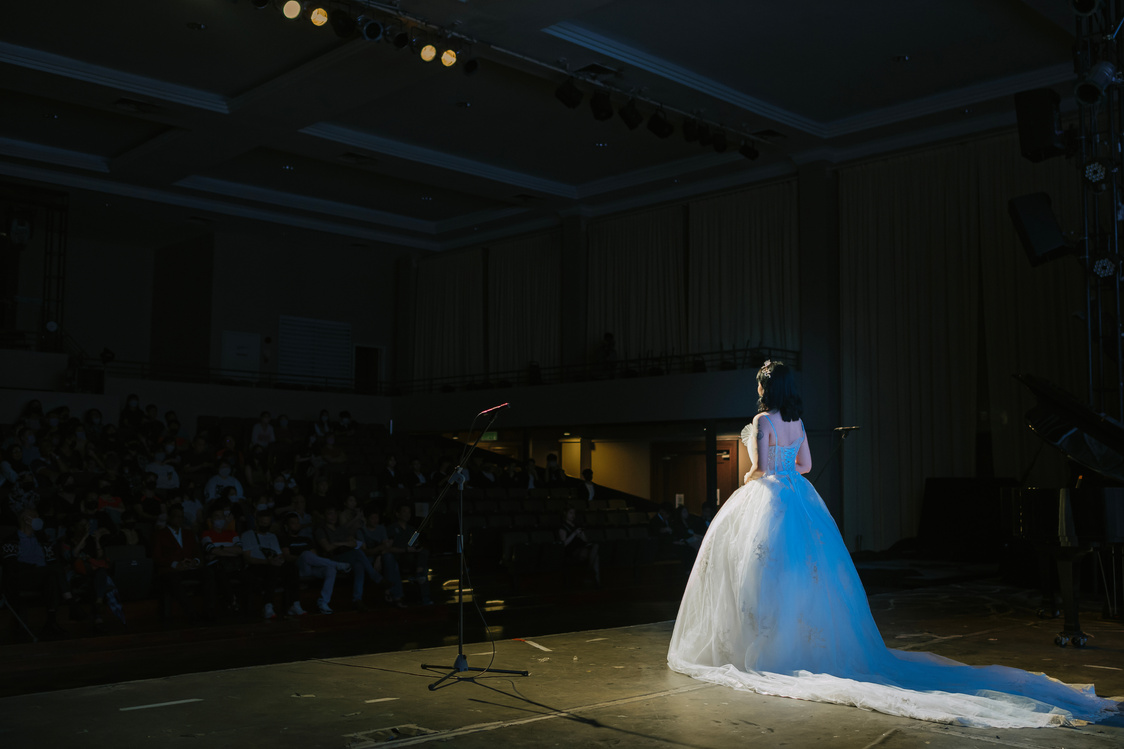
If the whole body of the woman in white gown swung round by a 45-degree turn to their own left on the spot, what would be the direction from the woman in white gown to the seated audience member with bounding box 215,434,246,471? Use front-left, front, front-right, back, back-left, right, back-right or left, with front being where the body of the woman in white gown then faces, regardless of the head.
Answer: front-right

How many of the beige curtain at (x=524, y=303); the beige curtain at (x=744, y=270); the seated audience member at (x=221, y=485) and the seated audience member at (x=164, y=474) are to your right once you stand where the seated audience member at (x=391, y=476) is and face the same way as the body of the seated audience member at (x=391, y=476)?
2

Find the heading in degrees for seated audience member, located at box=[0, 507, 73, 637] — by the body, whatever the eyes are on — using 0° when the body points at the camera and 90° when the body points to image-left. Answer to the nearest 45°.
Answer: approximately 315°

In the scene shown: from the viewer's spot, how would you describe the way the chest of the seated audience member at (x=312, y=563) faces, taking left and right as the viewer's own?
facing the viewer and to the right of the viewer

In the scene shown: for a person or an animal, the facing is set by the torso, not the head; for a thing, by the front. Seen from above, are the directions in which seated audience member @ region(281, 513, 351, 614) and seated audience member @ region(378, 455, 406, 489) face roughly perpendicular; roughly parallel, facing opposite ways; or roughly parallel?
roughly parallel

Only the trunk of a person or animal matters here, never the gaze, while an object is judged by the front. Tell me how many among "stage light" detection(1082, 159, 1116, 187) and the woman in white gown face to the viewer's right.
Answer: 0

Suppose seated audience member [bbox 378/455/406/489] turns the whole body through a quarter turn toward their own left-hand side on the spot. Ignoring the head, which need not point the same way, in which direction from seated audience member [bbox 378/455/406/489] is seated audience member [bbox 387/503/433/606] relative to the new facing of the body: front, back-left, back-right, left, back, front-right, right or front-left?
back-right

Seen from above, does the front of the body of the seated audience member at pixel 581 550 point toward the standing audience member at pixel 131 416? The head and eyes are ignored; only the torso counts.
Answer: no

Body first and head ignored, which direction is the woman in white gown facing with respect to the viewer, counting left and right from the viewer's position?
facing away from the viewer and to the left of the viewer

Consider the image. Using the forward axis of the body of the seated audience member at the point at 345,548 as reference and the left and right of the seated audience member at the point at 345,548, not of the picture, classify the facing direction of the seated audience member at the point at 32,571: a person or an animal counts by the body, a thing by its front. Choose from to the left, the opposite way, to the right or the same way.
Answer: the same way

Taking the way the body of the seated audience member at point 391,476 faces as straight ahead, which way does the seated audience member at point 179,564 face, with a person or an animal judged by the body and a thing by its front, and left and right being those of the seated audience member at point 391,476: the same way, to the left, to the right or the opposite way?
the same way

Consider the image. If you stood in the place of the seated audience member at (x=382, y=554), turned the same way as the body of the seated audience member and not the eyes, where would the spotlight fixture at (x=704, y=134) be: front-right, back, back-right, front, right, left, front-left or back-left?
left

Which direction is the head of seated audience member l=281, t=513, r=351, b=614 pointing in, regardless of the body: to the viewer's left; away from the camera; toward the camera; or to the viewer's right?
toward the camera

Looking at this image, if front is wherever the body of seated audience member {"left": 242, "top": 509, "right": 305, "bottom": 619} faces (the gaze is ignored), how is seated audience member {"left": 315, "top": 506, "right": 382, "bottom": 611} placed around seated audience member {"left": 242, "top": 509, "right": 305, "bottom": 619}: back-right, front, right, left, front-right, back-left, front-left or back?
left

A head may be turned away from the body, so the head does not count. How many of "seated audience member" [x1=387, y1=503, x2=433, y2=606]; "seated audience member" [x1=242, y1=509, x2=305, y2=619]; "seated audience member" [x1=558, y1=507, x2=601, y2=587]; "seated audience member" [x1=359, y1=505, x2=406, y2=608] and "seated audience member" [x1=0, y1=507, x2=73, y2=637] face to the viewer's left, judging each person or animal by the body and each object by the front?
0

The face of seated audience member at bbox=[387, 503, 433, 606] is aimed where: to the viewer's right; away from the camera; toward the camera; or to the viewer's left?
toward the camera

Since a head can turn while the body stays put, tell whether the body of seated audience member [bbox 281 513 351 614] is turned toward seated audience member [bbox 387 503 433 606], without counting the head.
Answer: no

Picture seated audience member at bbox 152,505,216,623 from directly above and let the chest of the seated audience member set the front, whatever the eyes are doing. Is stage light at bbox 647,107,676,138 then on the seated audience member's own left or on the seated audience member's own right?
on the seated audience member's own left

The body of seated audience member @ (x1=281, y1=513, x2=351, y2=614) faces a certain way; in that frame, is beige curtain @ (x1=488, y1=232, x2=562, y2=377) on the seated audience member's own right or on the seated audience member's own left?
on the seated audience member's own left

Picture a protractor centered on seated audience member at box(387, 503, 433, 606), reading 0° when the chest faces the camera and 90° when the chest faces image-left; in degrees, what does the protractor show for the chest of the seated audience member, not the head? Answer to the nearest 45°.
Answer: approximately 315°
